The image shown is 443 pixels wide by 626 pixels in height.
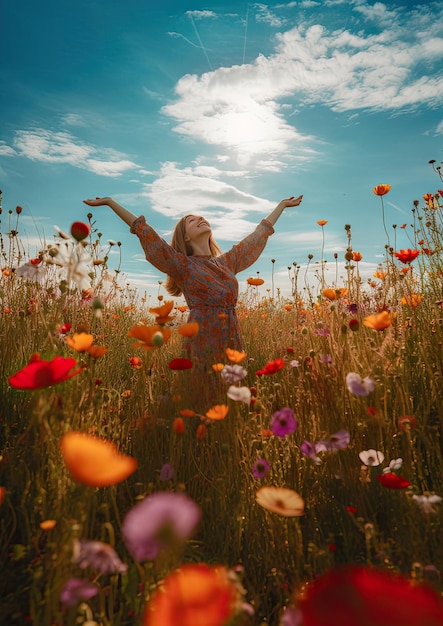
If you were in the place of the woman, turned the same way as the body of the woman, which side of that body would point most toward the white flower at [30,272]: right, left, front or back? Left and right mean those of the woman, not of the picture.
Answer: right

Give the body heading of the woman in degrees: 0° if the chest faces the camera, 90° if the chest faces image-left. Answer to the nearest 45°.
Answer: approximately 315°

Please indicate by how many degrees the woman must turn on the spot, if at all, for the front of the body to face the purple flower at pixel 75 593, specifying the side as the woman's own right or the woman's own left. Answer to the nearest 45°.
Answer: approximately 45° to the woman's own right

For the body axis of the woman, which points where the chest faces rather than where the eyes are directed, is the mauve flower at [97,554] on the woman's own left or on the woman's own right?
on the woman's own right

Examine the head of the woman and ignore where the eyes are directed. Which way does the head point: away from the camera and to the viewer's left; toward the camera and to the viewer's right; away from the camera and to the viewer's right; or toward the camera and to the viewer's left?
toward the camera and to the viewer's right

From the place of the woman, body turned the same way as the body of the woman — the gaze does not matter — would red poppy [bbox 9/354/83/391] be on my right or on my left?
on my right

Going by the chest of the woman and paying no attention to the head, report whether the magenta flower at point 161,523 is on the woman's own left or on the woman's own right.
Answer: on the woman's own right

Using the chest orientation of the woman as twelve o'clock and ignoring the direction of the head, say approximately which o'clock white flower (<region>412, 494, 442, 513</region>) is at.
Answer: The white flower is roughly at 1 o'clock from the woman.

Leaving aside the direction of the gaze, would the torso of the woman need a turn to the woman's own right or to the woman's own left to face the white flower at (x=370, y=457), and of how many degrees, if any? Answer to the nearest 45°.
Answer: approximately 45° to the woman's own right
